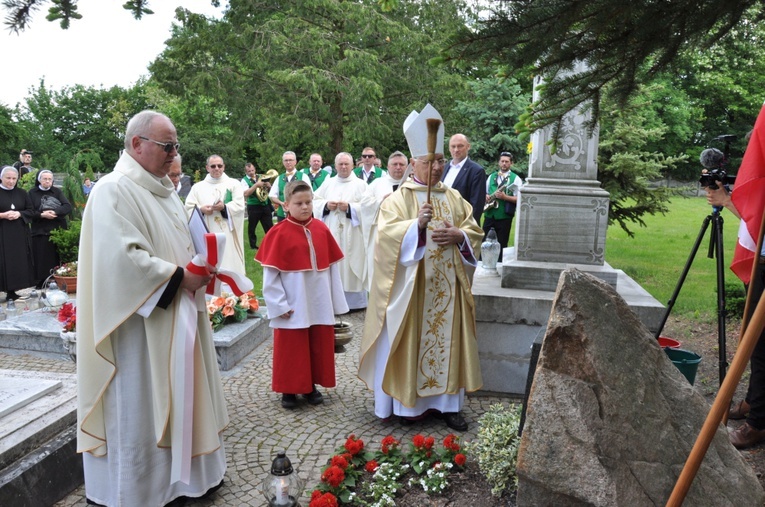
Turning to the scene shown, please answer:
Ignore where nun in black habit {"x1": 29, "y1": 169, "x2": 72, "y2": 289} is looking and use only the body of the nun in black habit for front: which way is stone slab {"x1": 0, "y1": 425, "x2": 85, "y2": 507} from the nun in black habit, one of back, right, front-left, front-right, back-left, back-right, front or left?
front-right

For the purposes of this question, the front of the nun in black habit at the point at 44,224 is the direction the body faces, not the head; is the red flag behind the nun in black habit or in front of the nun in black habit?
in front

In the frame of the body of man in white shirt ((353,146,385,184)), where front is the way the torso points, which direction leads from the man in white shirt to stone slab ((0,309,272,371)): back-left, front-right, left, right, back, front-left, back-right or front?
front-right

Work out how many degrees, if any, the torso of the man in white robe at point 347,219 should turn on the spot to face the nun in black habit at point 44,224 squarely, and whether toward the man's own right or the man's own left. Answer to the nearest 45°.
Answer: approximately 90° to the man's own right

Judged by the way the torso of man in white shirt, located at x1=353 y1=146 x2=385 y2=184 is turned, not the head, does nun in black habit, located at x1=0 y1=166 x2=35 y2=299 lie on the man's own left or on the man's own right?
on the man's own right

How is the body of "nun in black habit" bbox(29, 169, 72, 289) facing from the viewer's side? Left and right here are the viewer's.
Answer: facing the viewer and to the right of the viewer

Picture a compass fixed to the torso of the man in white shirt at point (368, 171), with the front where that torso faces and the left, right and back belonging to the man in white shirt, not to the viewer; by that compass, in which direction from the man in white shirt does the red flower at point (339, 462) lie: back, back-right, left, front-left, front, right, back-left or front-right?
front

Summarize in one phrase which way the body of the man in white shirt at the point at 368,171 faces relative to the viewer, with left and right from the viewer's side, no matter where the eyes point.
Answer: facing the viewer

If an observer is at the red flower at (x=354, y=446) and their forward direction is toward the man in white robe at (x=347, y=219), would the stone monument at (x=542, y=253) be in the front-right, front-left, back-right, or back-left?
front-right
